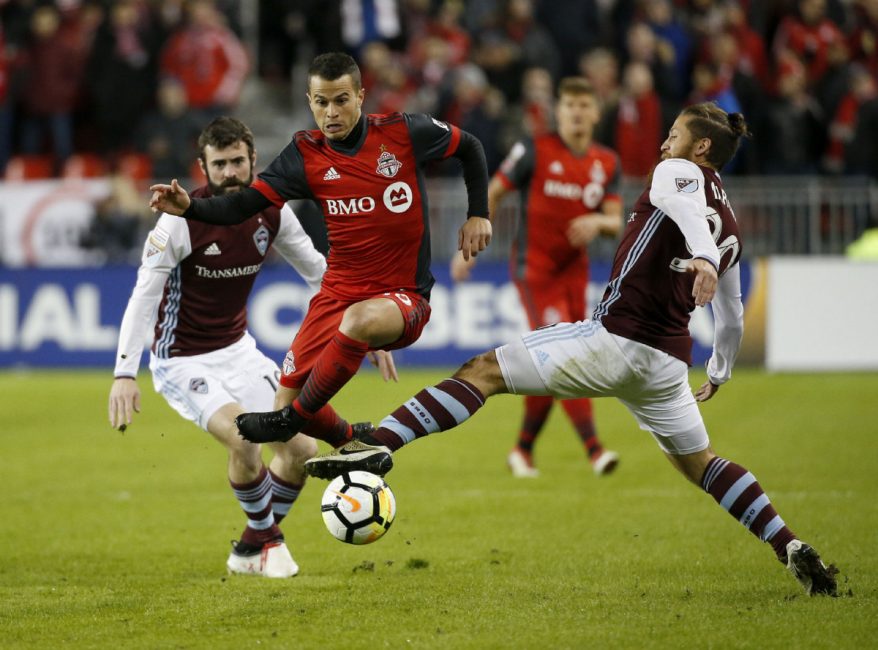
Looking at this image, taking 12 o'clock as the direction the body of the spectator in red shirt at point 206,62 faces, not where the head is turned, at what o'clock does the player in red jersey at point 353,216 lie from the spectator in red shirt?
The player in red jersey is roughly at 12 o'clock from the spectator in red shirt.

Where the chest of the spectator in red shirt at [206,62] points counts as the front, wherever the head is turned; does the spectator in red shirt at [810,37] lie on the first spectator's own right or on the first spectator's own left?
on the first spectator's own left

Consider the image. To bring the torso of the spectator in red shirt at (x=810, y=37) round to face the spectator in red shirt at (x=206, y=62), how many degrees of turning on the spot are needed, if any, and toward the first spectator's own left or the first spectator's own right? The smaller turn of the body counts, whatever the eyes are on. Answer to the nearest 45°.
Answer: approximately 90° to the first spectator's own right

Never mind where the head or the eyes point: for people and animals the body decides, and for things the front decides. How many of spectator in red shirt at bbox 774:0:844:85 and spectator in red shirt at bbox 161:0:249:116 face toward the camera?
2

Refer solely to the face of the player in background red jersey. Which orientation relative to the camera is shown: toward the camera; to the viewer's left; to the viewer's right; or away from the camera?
toward the camera

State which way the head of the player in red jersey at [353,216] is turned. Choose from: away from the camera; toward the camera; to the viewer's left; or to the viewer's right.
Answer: toward the camera

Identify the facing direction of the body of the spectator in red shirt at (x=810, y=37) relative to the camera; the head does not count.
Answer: toward the camera

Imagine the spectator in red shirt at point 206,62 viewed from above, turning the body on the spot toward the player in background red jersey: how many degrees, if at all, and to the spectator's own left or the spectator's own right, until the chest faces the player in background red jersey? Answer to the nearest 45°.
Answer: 0° — they already face them

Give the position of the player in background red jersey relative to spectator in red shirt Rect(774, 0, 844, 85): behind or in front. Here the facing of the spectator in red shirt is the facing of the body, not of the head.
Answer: in front

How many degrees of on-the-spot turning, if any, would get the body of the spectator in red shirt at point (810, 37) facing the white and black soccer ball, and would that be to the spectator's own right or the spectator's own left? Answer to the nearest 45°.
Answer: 0° — they already face it

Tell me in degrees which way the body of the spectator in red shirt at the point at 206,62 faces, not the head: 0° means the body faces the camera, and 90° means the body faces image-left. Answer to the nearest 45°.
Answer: approximately 0°

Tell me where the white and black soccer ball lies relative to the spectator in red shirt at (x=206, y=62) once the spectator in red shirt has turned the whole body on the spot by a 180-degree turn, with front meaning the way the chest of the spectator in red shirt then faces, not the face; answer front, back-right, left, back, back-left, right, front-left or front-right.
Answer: back

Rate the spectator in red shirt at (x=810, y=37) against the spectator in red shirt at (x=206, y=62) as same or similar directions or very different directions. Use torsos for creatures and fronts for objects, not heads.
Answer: same or similar directions

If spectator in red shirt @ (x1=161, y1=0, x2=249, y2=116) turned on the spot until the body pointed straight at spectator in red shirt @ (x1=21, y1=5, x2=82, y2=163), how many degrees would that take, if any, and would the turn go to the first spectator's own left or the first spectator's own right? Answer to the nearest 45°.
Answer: approximately 90° to the first spectator's own right

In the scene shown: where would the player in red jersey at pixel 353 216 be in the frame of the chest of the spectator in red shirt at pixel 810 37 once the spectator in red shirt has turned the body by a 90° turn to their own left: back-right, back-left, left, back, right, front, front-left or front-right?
right
